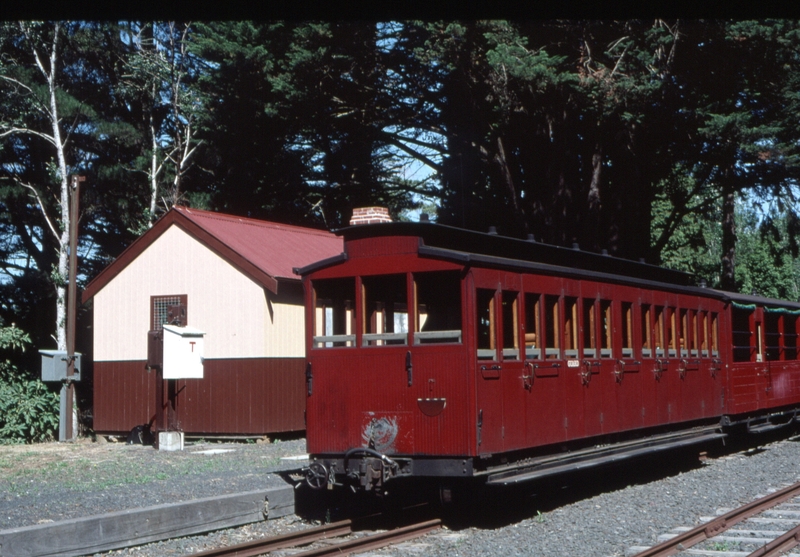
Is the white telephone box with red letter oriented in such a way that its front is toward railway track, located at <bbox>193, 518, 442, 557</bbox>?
yes

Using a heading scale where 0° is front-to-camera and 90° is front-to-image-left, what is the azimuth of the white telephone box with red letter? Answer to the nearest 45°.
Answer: approximately 0°

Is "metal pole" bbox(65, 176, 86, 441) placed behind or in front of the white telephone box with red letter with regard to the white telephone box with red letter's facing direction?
behind

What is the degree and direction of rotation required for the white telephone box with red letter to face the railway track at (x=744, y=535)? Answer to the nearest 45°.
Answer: approximately 45° to its left

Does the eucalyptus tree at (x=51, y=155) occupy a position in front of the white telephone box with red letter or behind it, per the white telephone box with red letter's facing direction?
behind

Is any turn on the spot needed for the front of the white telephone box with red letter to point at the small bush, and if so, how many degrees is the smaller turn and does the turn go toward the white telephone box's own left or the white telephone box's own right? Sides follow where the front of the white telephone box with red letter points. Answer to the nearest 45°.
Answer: approximately 135° to the white telephone box's own right

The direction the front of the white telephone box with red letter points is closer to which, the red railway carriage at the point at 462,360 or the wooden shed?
the red railway carriage
